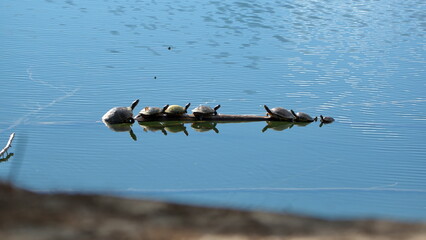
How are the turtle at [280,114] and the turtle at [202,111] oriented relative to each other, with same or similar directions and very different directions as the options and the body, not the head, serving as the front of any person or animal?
very different directions

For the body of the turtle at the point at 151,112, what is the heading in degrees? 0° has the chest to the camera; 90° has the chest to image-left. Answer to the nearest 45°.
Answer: approximately 270°

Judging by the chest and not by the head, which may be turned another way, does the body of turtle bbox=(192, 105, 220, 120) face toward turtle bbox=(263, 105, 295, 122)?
yes

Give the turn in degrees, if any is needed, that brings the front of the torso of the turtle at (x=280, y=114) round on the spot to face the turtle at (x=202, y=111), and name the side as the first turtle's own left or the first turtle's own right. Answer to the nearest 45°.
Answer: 0° — it already faces it

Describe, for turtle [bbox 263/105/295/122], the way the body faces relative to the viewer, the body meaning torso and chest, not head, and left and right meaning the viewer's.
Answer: facing to the left of the viewer

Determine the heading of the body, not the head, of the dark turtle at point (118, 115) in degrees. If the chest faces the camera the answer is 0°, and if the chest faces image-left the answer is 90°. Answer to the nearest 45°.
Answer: approximately 270°

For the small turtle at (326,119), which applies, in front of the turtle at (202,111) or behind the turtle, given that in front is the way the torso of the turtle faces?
in front

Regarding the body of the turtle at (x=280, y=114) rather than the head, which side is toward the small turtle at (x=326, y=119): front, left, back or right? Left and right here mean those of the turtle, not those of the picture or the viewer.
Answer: back

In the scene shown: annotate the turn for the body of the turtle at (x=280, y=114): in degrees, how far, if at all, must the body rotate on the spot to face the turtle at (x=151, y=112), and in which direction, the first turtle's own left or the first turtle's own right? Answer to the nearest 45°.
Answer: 0° — it already faces it

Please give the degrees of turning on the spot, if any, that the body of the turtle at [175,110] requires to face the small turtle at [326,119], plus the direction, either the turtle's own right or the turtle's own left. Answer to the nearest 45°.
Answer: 0° — it already faces it
